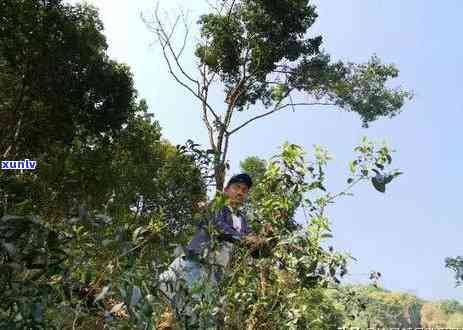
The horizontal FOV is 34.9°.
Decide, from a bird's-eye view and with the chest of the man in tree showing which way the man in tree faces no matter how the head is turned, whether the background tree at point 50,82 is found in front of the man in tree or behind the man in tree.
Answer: behind

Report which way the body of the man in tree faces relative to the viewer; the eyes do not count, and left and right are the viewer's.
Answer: facing the viewer and to the right of the viewer
